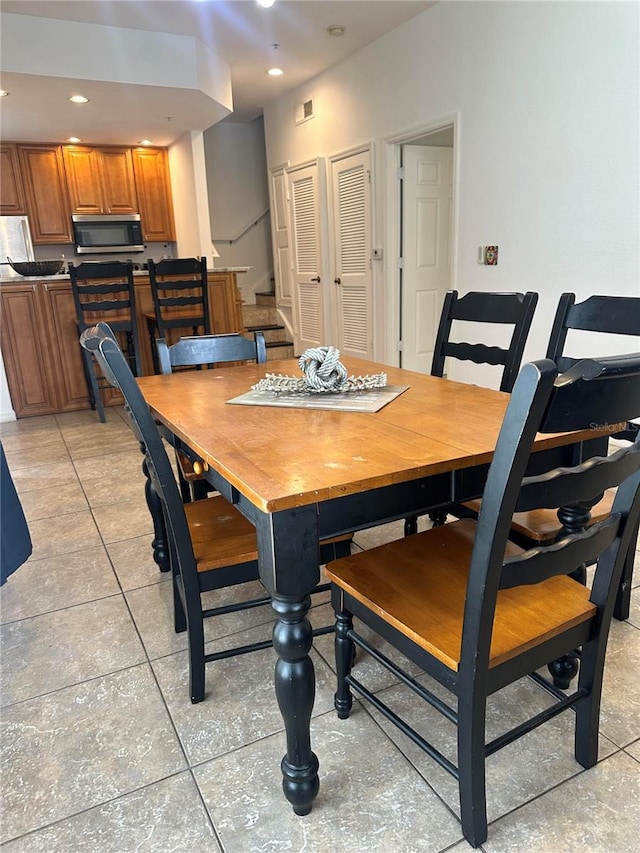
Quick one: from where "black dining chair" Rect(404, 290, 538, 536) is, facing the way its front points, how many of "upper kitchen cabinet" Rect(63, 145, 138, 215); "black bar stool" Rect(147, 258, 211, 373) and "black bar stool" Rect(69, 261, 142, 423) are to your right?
3

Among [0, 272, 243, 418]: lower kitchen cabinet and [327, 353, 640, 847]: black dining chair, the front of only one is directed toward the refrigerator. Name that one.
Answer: the black dining chair

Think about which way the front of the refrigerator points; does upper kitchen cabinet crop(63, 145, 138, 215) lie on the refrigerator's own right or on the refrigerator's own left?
on the refrigerator's own left

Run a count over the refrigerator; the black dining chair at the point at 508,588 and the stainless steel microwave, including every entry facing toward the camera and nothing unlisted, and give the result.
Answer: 2

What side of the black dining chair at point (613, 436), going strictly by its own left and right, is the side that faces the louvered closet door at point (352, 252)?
right

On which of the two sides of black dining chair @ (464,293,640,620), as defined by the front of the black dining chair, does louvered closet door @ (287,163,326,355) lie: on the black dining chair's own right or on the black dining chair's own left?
on the black dining chair's own right

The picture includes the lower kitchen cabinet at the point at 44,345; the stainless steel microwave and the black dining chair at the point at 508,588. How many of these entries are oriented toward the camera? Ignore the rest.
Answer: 2

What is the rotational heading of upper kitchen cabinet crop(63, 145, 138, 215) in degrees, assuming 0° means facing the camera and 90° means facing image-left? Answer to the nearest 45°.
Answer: approximately 0°

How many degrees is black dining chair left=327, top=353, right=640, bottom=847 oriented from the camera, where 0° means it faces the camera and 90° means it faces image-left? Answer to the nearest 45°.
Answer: approximately 135°

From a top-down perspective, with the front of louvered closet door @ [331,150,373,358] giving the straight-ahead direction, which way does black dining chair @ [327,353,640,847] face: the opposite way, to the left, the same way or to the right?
to the right
